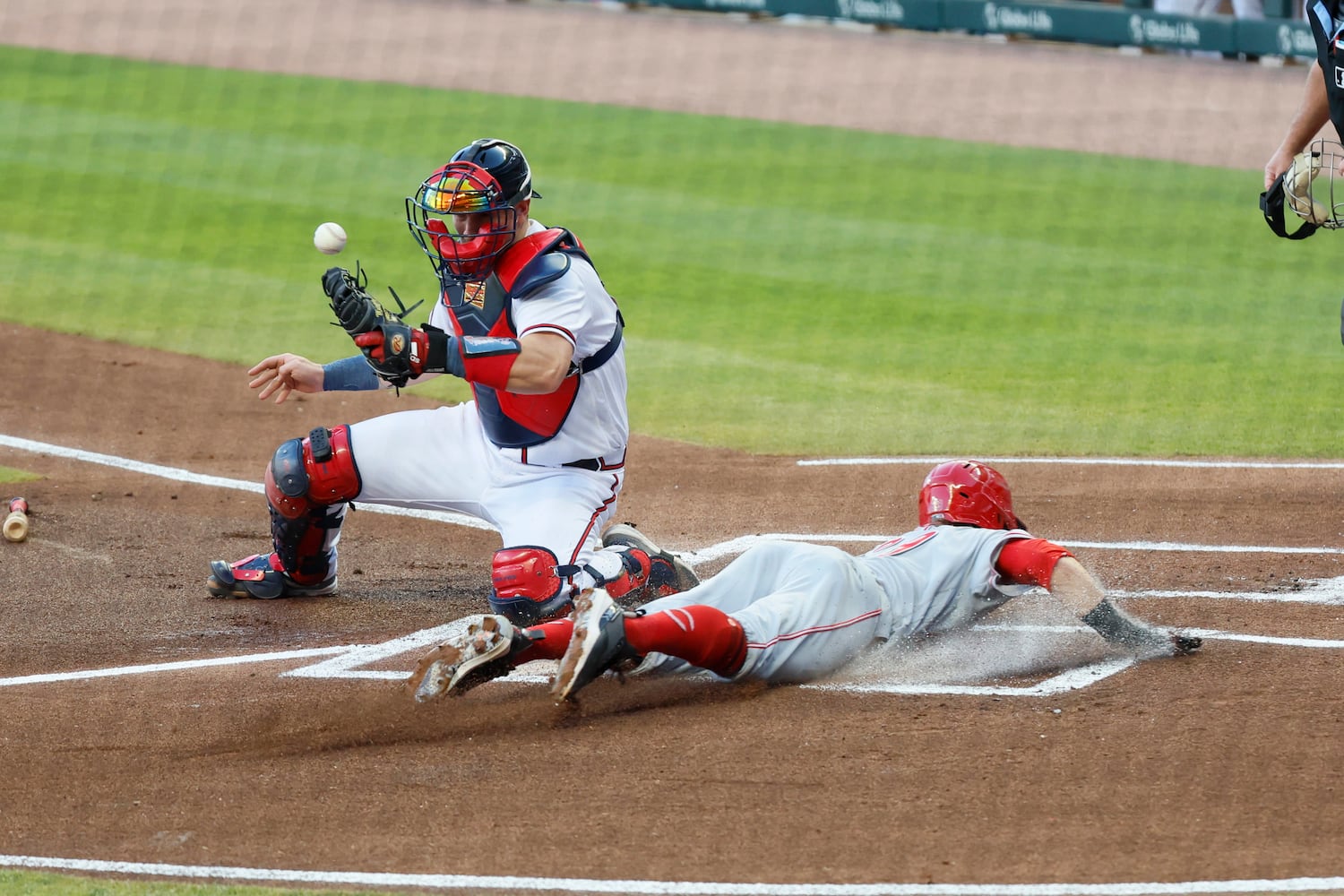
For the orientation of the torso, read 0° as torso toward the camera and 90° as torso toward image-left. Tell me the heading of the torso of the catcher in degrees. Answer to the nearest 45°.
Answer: approximately 45°

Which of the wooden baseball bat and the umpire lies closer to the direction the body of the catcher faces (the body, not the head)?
the wooden baseball bat

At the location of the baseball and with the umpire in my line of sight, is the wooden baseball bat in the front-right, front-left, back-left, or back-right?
back-left

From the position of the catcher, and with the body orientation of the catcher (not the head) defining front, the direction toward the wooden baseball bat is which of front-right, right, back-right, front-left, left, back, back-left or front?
right
